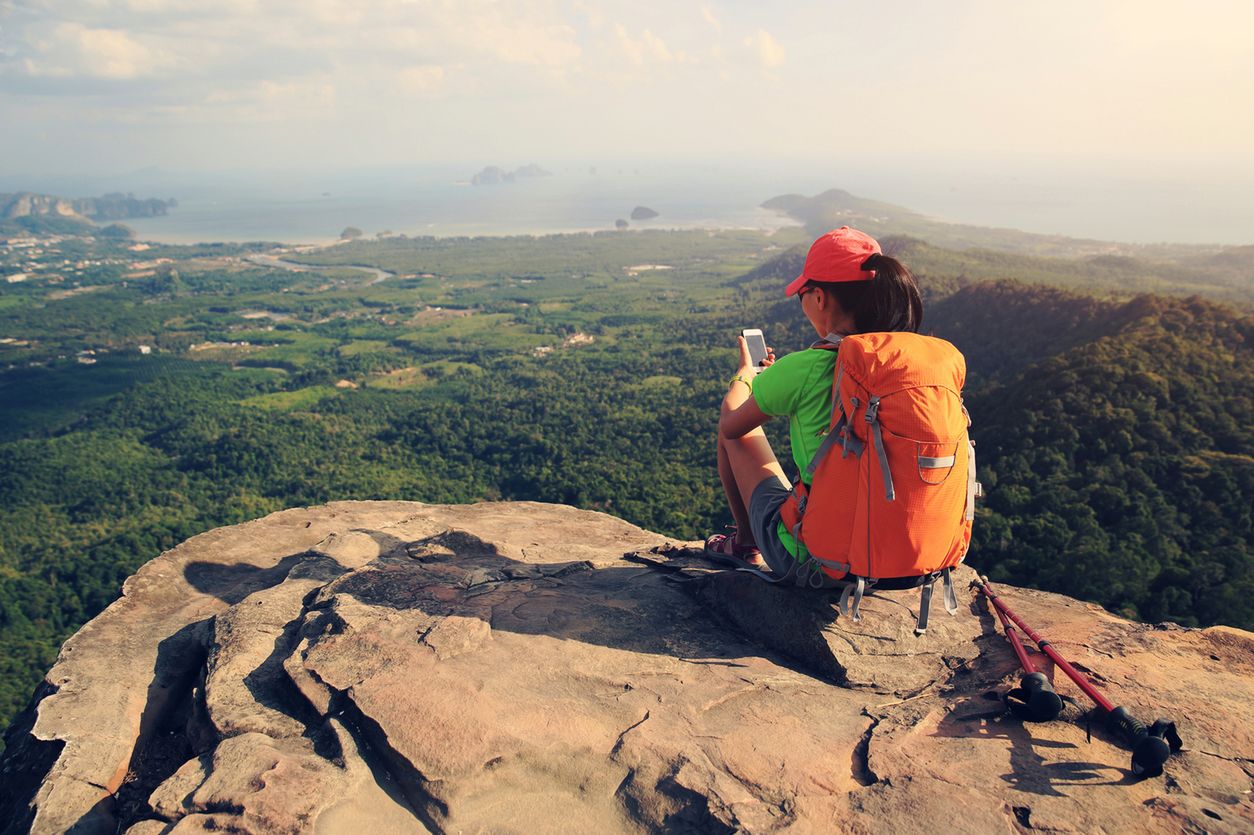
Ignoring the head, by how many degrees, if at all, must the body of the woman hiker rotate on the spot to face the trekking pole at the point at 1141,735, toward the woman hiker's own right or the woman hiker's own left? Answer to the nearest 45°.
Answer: approximately 180°

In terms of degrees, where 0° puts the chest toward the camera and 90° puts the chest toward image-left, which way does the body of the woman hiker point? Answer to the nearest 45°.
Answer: approximately 135°
